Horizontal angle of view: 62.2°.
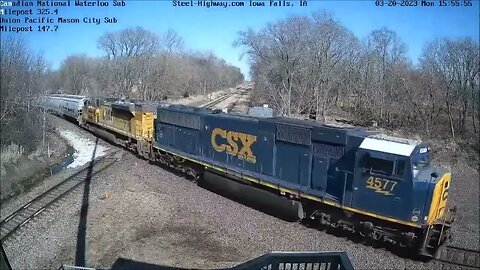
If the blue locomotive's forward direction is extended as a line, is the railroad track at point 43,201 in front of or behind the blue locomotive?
behind

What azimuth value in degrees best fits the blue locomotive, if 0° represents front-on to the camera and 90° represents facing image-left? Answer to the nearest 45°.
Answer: approximately 315°
